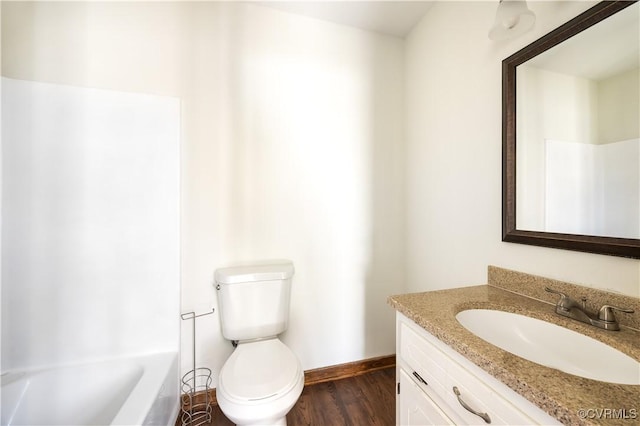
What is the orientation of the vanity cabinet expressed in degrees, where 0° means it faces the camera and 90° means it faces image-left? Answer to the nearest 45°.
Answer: approximately 45°

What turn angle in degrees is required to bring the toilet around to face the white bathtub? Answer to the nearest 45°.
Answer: approximately 90° to its right

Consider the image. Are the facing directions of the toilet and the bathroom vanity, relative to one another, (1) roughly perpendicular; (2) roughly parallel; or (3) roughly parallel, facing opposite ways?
roughly perpendicular

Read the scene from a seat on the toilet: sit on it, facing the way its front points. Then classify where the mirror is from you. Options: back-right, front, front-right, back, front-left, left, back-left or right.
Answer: front-left

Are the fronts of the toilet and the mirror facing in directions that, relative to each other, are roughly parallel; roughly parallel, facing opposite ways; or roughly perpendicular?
roughly perpendicular

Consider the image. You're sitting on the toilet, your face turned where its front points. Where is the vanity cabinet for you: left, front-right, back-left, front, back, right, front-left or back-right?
front-left

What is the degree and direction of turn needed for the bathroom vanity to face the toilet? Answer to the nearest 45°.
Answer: approximately 45° to its right

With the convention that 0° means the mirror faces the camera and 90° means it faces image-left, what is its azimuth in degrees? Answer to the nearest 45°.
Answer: approximately 45°
